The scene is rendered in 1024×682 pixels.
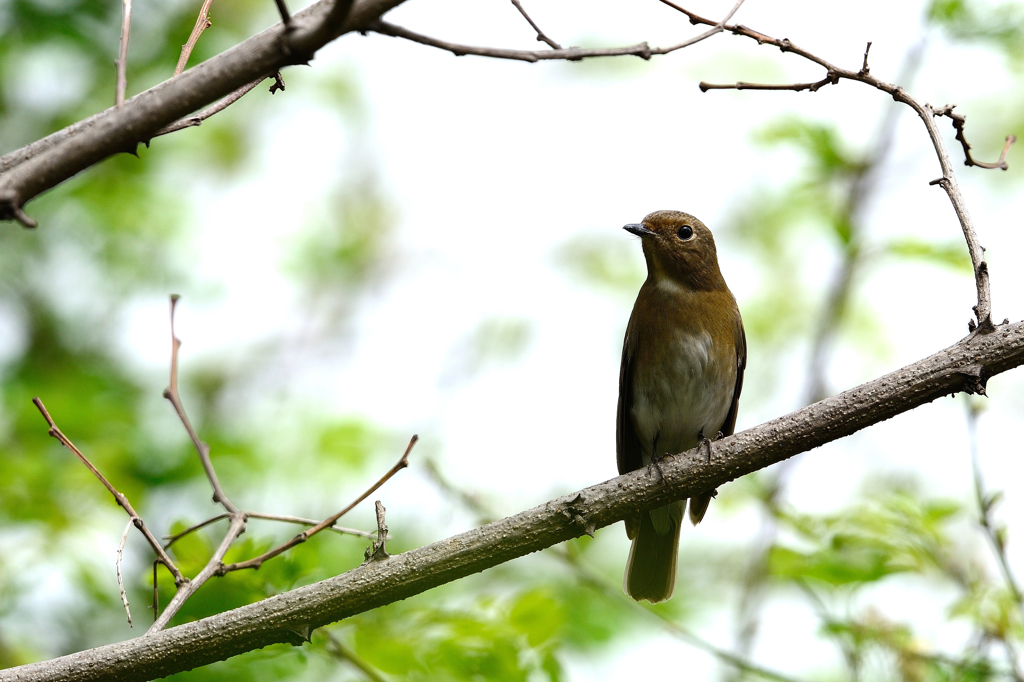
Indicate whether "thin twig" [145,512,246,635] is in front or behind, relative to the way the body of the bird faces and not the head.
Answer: in front

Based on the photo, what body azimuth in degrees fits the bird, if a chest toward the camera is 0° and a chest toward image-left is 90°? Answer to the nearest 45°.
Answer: approximately 0°
